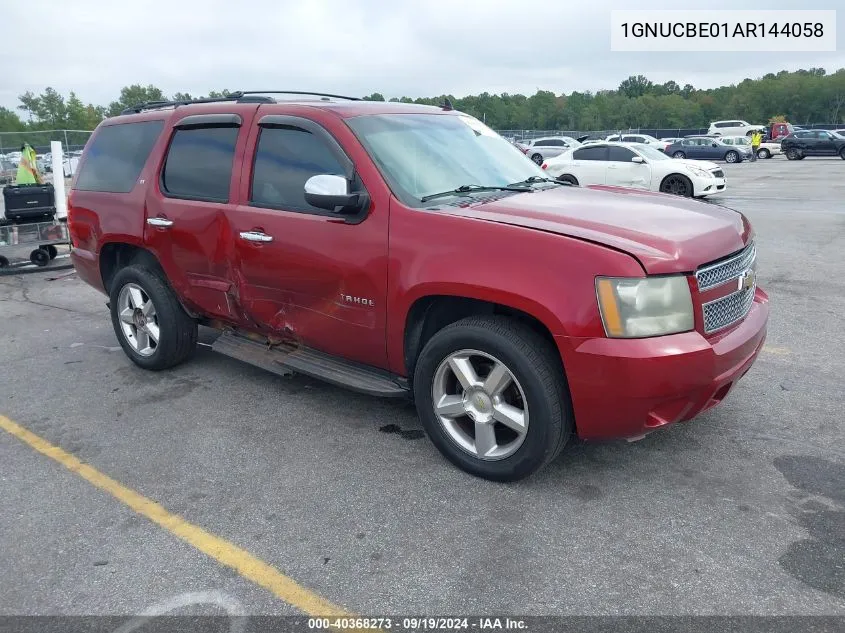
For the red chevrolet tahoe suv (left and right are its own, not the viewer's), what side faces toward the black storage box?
back

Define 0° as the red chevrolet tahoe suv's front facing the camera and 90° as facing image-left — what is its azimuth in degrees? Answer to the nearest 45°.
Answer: approximately 315°

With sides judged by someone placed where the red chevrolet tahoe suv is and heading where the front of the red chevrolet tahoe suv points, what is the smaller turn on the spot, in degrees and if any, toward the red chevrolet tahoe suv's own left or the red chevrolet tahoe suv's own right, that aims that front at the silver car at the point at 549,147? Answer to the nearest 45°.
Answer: approximately 135° to the red chevrolet tahoe suv's own left

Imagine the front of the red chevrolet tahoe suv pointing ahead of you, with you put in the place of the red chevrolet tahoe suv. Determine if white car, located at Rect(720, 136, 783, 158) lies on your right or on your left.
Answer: on your left

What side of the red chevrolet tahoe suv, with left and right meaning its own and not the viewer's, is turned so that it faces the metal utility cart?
back
